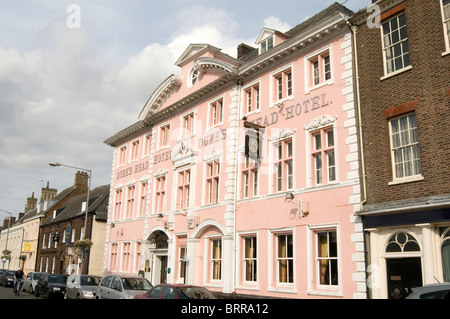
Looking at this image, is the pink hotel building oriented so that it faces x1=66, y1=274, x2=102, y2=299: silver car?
no

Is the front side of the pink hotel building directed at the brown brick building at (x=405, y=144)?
no

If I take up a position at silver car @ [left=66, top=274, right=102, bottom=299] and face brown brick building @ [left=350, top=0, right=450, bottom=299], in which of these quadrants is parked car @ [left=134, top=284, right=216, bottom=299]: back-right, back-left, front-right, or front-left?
front-right

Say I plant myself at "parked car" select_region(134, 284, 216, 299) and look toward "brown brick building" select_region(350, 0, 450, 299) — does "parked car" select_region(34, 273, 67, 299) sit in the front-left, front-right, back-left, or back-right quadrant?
back-left

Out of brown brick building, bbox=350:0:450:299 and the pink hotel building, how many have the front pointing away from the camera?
0

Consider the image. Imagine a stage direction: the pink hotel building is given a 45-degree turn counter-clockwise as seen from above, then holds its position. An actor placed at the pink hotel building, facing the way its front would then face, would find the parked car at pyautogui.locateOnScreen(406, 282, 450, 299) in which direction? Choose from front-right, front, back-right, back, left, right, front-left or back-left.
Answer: front

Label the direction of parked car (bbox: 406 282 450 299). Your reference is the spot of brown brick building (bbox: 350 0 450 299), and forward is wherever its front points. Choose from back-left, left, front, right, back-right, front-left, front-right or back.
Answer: front-left

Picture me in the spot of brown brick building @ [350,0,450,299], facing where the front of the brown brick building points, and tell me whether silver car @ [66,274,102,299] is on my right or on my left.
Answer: on my right

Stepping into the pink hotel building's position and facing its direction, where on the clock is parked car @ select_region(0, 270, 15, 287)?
The parked car is roughly at 3 o'clock from the pink hotel building.

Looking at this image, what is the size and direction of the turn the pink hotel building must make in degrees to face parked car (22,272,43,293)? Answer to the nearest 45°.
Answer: approximately 90° to its right

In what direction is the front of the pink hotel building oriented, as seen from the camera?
facing the viewer and to the left of the viewer

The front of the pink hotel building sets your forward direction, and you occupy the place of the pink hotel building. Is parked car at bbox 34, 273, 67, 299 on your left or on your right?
on your right

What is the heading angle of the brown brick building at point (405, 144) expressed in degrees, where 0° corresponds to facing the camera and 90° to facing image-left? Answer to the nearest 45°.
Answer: approximately 45°

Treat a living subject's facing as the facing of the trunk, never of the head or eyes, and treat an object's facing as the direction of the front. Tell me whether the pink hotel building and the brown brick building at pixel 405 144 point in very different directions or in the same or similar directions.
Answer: same or similar directions

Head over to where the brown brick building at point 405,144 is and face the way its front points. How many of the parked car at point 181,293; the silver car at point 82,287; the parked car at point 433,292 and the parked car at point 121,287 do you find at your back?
0
